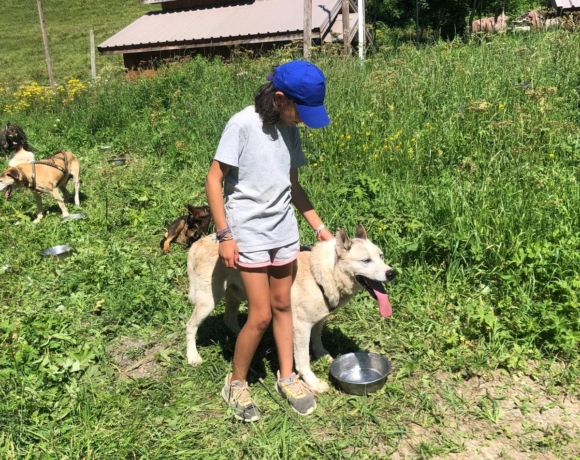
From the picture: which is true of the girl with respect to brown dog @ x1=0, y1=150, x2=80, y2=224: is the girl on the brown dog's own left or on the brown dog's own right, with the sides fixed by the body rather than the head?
on the brown dog's own left

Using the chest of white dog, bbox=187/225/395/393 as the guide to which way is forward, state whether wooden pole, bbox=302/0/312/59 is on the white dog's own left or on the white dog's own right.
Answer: on the white dog's own left

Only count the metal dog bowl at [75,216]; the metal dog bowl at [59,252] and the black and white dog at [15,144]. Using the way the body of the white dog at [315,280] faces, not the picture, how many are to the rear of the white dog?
3

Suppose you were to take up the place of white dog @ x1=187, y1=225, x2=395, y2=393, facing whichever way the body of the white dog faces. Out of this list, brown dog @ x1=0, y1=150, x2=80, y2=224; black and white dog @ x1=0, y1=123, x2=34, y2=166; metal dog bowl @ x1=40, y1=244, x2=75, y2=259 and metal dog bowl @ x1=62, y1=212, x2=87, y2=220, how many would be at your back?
4

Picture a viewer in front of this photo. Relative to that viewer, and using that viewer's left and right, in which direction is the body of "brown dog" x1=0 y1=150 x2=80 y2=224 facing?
facing the viewer and to the left of the viewer

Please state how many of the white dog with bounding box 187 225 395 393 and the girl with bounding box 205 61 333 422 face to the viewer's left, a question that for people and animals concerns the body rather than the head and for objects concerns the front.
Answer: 0

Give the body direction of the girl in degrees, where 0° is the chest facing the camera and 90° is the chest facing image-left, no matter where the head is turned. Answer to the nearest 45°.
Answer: approximately 315°

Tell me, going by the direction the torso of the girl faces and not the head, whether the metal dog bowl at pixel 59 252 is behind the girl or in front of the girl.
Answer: behind

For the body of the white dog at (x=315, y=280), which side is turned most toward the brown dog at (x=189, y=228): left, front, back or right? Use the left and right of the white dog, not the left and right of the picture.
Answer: back

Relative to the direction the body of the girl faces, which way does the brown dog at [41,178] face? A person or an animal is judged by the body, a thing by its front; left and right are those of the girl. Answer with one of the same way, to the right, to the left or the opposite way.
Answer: to the right

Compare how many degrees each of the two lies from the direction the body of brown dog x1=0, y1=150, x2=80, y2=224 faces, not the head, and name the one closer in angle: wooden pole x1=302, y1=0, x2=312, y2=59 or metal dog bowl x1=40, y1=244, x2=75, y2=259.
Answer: the metal dog bowl

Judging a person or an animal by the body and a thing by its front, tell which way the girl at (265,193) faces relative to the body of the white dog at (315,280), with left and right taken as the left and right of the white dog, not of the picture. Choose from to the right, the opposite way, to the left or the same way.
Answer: the same way
